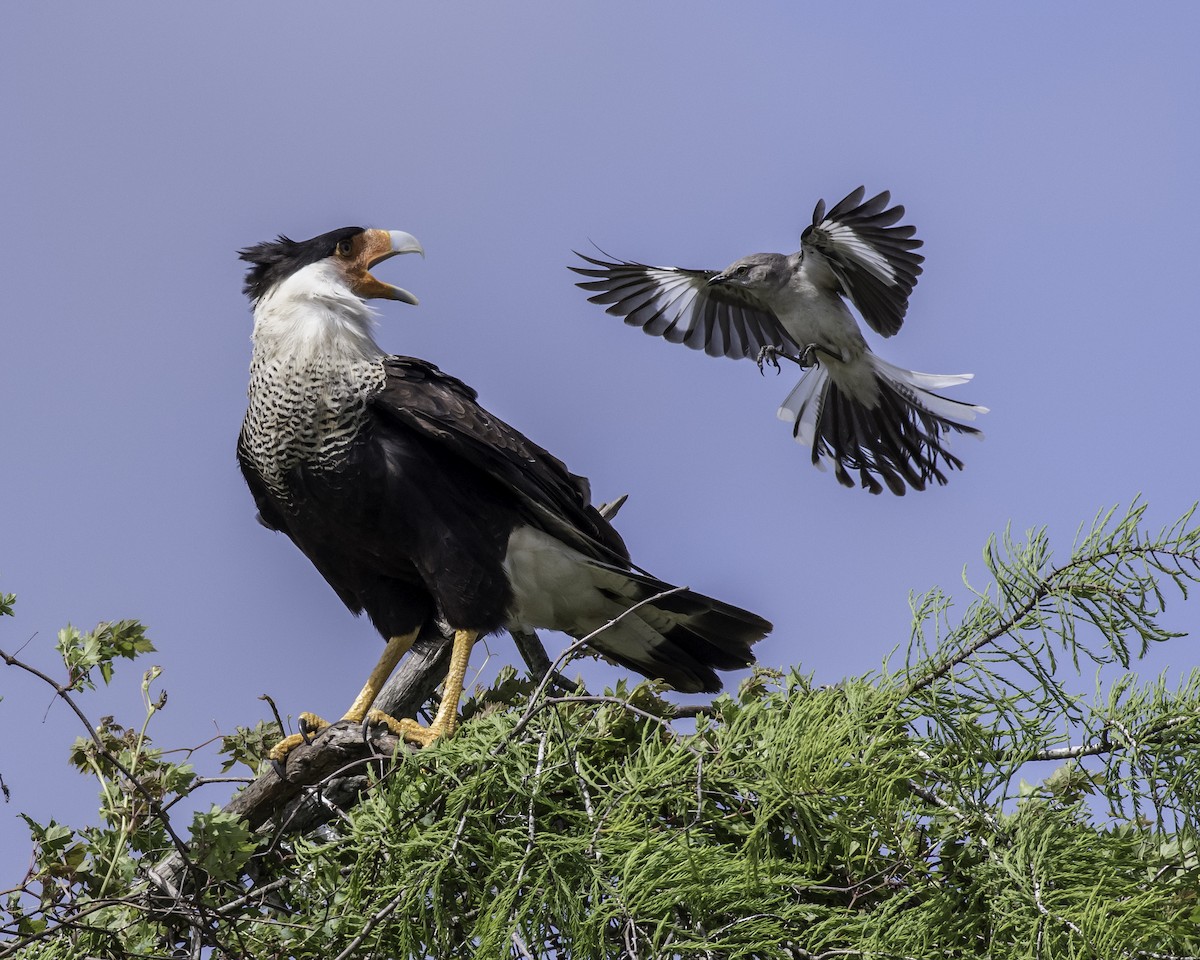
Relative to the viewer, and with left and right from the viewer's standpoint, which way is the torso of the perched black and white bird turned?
facing the viewer and to the left of the viewer

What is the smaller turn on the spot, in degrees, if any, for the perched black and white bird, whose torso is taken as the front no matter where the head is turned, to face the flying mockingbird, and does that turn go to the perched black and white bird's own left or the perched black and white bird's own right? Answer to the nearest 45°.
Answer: approximately 180°
